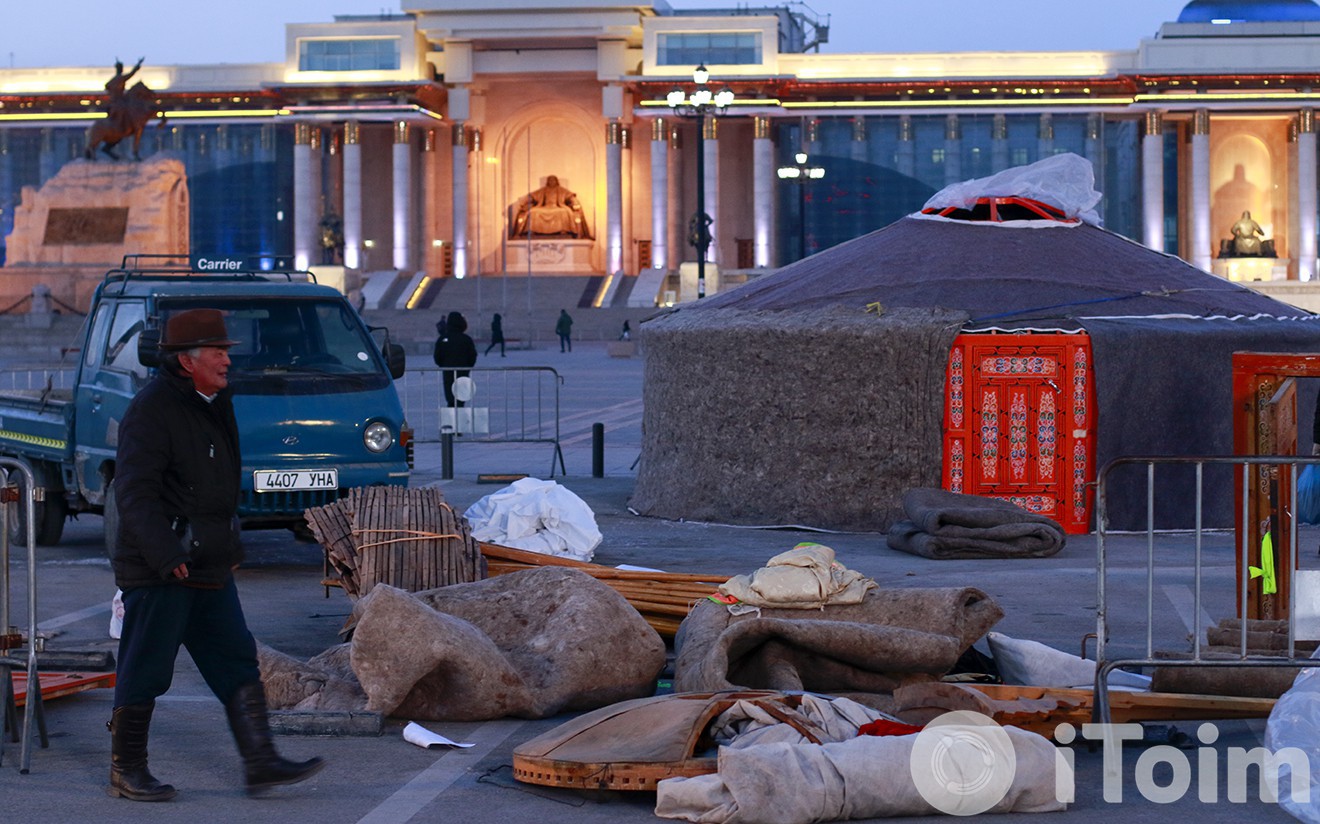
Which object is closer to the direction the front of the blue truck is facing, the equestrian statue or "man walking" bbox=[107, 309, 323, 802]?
the man walking

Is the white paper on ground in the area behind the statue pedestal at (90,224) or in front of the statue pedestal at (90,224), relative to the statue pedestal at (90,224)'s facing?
in front

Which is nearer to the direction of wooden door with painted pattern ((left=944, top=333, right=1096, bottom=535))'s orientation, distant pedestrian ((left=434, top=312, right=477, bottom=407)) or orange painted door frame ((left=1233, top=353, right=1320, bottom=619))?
the orange painted door frame

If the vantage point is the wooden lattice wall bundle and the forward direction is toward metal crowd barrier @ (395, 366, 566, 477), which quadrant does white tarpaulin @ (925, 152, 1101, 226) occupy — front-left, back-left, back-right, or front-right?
front-right

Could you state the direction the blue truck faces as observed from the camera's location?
facing the viewer and to the right of the viewer

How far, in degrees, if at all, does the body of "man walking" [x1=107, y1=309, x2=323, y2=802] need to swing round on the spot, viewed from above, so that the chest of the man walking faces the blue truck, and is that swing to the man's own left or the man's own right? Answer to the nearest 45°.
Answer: approximately 90° to the man's own left

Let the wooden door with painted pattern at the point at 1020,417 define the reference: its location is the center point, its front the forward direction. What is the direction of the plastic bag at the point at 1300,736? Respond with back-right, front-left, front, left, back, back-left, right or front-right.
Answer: front

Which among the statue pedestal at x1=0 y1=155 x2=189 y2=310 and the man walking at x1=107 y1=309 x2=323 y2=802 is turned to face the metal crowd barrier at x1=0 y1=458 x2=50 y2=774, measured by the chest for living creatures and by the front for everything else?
the statue pedestal

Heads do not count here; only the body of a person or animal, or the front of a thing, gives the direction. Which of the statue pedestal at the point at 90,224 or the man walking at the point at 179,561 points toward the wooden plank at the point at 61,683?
the statue pedestal

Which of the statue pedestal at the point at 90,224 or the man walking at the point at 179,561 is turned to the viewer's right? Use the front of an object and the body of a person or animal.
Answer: the man walking

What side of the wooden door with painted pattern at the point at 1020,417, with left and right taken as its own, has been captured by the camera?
front

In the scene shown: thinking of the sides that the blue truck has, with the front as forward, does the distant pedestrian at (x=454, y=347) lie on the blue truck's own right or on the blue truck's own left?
on the blue truck's own left

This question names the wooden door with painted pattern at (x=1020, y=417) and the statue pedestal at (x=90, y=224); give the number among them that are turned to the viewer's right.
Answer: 0

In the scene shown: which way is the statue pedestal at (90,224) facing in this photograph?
toward the camera

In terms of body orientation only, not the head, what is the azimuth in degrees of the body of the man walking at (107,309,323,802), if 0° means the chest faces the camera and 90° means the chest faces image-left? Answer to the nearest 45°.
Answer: approximately 270°

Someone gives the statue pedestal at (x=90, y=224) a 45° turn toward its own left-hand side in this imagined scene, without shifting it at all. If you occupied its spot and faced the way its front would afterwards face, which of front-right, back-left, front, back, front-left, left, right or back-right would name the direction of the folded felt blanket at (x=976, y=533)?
front-right

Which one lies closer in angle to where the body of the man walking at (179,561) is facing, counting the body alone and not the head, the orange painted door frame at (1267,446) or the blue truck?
the orange painted door frame
